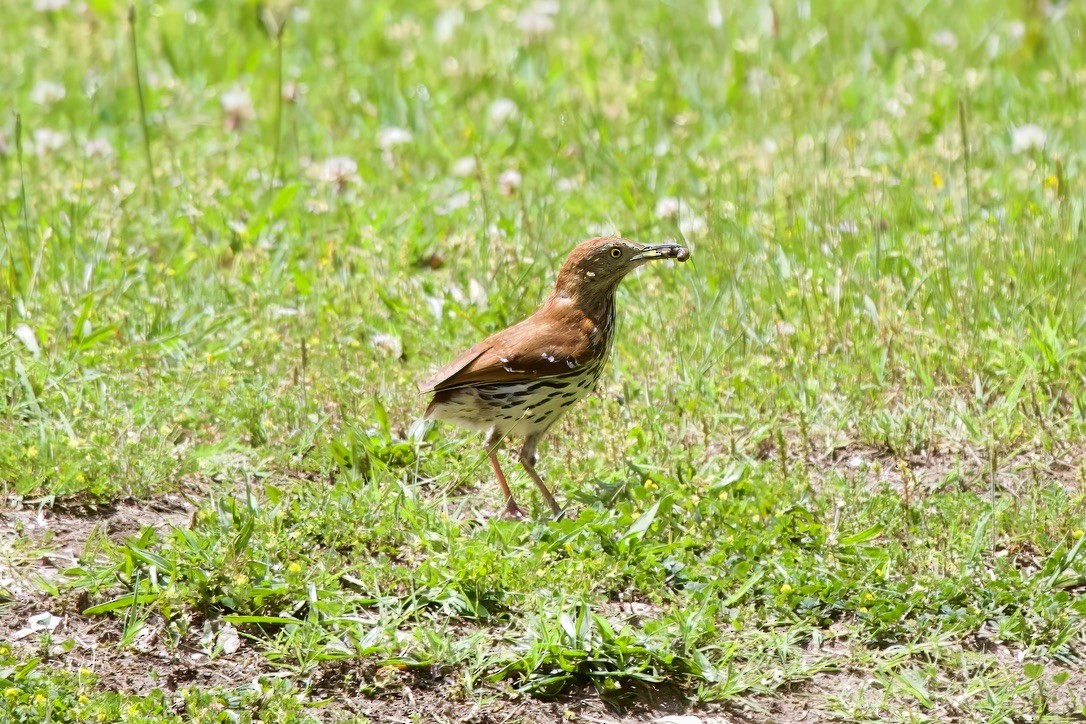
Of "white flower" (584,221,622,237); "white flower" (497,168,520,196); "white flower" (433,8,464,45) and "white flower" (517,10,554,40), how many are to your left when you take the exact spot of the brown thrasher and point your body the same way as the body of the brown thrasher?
4

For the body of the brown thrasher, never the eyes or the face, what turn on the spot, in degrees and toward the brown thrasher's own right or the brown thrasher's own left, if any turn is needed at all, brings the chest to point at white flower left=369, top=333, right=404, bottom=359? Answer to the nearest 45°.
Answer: approximately 135° to the brown thrasher's own left

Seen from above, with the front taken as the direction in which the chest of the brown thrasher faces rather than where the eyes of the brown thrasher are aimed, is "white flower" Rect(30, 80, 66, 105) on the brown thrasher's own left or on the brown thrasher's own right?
on the brown thrasher's own left

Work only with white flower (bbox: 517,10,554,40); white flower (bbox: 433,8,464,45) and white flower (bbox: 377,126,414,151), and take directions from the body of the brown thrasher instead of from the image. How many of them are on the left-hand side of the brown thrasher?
3

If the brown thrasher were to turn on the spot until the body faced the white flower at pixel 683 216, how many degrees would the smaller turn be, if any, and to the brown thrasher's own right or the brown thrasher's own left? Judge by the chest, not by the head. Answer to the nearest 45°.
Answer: approximately 90° to the brown thrasher's own left

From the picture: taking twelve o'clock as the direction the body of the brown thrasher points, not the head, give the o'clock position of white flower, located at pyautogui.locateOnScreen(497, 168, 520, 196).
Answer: The white flower is roughly at 9 o'clock from the brown thrasher.

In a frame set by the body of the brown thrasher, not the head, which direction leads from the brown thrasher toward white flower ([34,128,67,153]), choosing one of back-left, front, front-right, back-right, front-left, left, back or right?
back-left

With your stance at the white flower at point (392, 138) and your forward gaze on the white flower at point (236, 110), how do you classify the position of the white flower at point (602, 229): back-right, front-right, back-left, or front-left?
back-left

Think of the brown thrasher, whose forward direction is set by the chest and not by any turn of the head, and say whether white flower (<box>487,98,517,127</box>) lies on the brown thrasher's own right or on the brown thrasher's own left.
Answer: on the brown thrasher's own left

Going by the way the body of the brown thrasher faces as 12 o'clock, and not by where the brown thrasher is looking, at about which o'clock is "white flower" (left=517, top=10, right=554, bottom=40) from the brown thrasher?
The white flower is roughly at 9 o'clock from the brown thrasher.

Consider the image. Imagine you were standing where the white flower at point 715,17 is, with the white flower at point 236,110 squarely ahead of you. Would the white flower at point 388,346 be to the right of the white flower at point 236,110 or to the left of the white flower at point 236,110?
left

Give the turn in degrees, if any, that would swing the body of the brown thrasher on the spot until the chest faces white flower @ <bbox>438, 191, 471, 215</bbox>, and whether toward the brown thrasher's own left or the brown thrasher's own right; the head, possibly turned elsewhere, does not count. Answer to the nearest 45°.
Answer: approximately 90° to the brown thrasher's own left

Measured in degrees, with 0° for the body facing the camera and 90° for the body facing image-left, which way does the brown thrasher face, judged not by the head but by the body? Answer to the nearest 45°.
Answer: approximately 270°

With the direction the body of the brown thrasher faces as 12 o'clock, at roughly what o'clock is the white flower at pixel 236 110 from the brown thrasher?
The white flower is roughly at 8 o'clock from the brown thrasher.

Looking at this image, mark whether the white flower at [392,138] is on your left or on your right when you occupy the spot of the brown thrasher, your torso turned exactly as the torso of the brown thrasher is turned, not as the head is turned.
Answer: on your left

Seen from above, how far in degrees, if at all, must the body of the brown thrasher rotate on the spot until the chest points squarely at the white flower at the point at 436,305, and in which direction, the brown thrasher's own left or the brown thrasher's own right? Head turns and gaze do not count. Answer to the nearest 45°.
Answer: approximately 90° to the brown thrasher's own left

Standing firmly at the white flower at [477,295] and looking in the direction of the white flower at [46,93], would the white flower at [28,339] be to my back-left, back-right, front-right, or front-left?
front-left

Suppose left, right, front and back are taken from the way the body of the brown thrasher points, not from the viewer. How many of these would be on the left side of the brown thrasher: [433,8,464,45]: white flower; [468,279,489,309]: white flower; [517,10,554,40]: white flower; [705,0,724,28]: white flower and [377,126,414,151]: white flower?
5
